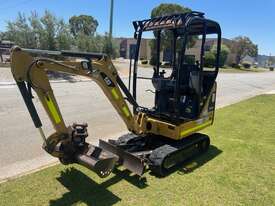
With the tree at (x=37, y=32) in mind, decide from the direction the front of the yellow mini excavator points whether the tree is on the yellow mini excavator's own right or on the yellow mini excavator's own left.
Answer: on the yellow mini excavator's own right

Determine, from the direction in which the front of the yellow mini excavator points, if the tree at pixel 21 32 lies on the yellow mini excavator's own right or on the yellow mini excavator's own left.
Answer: on the yellow mini excavator's own right

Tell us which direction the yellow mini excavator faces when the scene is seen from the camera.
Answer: facing the viewer and to the left of the viewer
